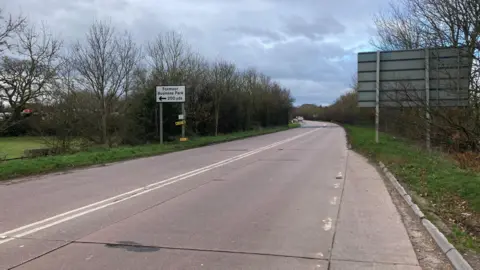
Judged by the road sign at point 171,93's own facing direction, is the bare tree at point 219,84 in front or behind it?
behind

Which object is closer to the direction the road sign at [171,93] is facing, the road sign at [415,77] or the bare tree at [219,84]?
the road sign

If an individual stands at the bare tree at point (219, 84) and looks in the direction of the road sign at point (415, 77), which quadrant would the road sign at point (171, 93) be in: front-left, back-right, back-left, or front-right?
front-right

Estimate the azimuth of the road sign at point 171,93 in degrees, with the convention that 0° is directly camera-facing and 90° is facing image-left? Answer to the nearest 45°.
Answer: approximately 0°

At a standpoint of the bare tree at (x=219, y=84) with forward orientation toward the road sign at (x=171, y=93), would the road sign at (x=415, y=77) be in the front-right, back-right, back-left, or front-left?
front-left

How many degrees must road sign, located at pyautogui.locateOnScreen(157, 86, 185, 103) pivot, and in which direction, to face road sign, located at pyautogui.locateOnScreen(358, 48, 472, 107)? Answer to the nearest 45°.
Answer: approximately 45° to its left
